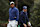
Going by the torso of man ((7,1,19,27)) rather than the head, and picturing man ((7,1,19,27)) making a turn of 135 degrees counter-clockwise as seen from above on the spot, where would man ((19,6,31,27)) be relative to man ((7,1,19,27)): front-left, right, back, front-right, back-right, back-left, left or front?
front

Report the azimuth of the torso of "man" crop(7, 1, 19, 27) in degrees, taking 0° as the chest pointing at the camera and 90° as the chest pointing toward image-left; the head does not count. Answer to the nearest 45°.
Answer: approximately 45°
